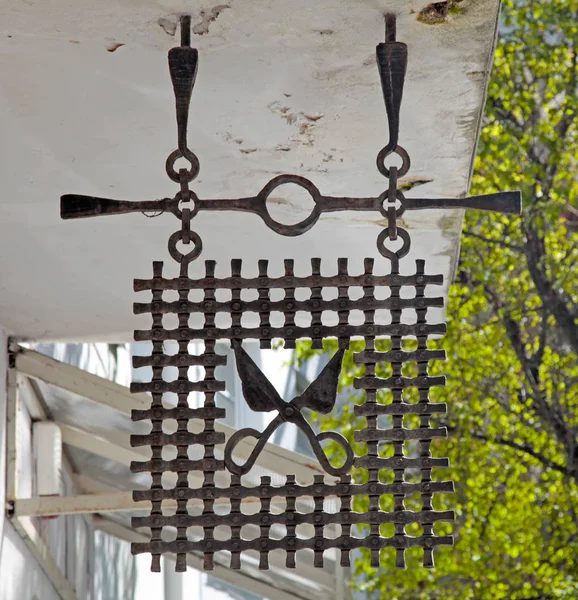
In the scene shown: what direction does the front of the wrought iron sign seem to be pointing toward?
toward the camera
